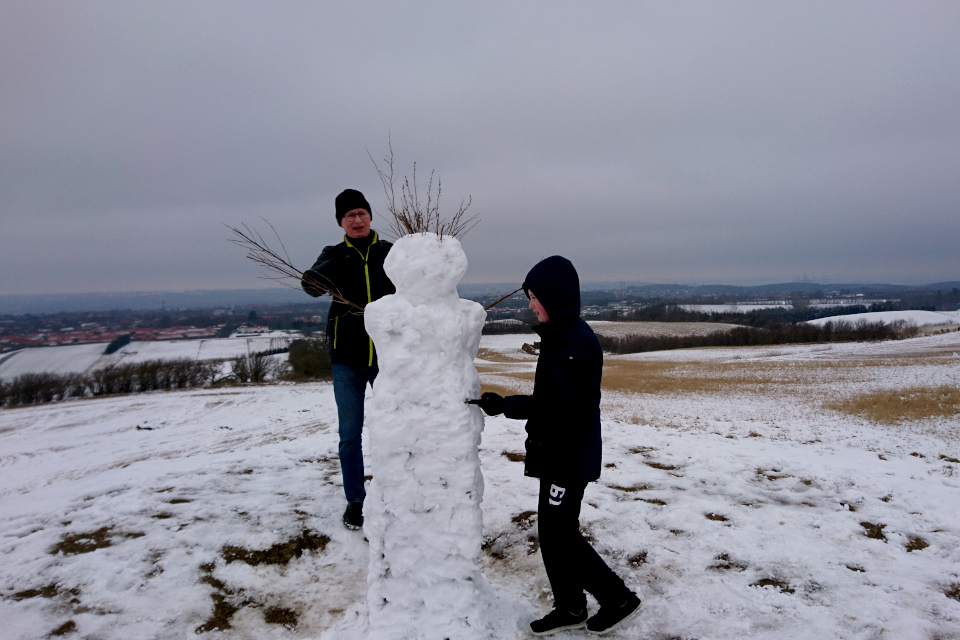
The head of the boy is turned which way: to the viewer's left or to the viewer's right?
to the viewer's left

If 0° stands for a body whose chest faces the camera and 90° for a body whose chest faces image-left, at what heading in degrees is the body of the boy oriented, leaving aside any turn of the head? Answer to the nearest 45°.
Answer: approximately 90°

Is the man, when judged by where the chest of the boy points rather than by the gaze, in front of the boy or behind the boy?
in front

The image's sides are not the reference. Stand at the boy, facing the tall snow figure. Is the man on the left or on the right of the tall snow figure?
right

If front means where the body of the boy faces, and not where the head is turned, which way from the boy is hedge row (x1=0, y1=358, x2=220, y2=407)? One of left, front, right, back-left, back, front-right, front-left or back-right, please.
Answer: front-right

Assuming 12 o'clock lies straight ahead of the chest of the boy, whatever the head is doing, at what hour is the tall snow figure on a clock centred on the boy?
The tall snow figure is roughly at 12 o'clock from the boy.
